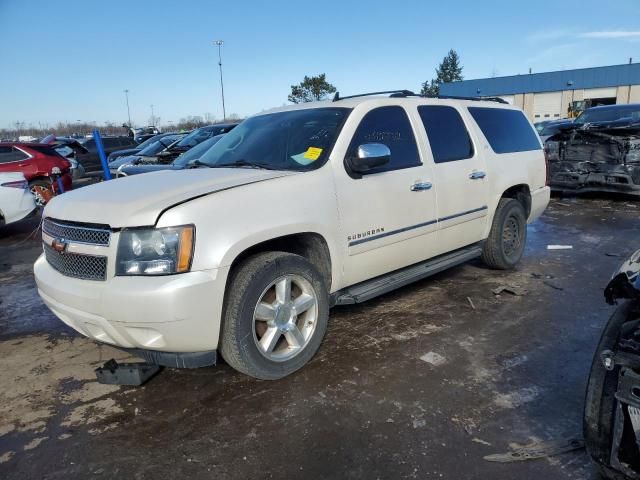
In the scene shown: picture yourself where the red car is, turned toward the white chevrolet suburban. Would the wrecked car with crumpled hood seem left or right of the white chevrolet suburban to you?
left

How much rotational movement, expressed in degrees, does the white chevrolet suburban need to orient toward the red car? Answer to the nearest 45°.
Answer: approximately 90° to its right

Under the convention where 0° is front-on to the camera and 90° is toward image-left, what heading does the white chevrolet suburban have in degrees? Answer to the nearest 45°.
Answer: approximately 45°
